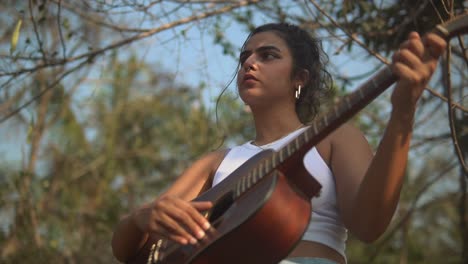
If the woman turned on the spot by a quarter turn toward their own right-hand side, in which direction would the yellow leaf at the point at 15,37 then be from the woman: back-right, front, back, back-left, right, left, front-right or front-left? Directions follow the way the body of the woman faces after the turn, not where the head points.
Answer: front

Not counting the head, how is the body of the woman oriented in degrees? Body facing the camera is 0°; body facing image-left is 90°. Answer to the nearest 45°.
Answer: approximately 45°

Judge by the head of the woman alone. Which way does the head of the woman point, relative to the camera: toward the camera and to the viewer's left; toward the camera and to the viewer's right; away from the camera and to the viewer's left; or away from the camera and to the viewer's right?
toward the camera and to the viewer's left
